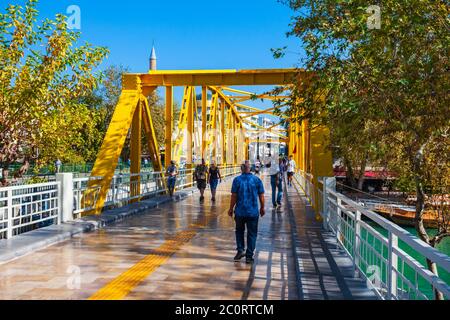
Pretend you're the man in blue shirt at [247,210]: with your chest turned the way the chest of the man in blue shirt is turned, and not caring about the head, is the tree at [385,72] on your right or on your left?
on your right

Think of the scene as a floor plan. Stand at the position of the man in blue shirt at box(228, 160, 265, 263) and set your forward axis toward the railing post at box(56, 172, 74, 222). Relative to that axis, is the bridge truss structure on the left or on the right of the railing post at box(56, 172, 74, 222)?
right

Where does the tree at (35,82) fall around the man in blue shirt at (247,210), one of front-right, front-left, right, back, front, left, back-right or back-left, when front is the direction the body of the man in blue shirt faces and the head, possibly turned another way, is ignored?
front-left

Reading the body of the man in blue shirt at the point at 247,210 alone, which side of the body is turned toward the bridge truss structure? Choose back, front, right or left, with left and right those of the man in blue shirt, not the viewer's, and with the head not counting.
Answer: front

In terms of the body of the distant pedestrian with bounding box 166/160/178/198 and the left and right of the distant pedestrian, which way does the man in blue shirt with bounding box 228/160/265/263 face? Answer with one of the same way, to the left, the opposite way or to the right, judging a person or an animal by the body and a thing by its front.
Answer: the opposite way

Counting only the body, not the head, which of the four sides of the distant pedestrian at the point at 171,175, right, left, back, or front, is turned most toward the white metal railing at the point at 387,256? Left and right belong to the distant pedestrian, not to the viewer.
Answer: front

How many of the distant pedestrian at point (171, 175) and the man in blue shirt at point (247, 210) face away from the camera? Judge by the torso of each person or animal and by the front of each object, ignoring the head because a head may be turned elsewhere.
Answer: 1

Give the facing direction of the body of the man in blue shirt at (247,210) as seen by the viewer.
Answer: away from the camera

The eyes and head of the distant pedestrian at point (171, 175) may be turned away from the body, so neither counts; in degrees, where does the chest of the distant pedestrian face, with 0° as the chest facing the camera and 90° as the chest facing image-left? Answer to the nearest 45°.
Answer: approximately 0°

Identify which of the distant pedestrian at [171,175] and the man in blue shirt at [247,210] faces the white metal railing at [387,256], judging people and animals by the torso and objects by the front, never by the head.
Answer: the distant pedestrian

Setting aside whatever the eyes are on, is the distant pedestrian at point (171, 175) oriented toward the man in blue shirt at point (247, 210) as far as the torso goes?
yes

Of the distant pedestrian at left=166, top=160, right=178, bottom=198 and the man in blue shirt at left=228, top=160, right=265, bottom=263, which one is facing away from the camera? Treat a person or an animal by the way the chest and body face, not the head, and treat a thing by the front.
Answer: the man in blue shirt
